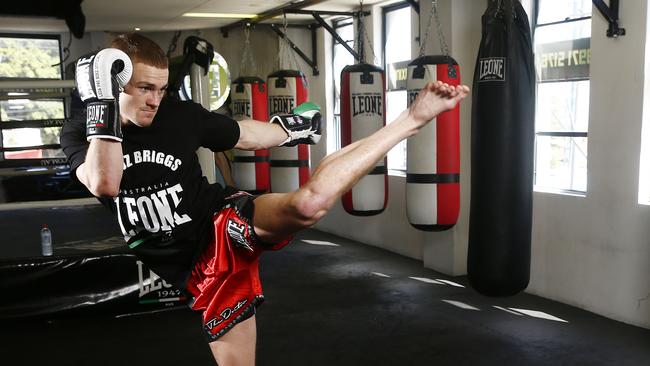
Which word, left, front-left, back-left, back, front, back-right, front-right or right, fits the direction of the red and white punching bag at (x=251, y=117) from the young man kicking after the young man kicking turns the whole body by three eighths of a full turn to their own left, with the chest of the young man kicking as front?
front

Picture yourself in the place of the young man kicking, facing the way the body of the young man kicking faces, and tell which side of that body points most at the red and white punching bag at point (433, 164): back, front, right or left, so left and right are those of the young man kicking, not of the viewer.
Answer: left

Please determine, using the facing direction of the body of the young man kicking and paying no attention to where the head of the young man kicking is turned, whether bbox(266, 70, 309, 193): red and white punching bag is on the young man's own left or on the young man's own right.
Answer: on the young man's own left

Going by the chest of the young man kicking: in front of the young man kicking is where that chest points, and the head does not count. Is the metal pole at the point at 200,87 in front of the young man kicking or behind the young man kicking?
behind

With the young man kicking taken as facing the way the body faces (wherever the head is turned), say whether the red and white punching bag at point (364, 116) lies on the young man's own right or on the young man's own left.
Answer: on the young man's own left

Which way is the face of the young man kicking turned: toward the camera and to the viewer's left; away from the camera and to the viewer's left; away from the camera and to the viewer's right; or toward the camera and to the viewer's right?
toward the camera and to the viewer's right

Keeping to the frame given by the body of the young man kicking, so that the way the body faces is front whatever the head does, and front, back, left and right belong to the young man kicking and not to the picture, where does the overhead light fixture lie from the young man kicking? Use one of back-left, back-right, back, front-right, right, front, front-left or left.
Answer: back-left

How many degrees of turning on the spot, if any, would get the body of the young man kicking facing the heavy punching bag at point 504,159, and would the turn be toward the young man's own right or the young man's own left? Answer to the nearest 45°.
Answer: approximately 90° to the young man's own left

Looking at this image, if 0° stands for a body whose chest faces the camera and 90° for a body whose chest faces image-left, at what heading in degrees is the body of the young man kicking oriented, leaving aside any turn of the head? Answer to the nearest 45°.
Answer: approximately 315°
